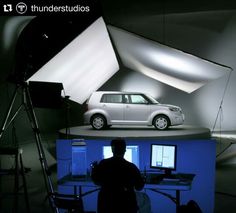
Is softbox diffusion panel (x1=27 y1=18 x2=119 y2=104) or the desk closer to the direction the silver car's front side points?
the desk

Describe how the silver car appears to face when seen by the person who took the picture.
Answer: facing to the right of the viewer

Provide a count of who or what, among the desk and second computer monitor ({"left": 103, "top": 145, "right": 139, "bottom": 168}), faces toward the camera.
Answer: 2

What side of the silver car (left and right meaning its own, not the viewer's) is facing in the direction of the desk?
right

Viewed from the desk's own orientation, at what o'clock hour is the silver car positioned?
The silver car is roughly at 6 o'clock from the desk.

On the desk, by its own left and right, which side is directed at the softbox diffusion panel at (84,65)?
back

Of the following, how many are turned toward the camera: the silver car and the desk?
1

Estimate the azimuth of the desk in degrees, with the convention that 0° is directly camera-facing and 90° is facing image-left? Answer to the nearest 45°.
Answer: approximately 0°

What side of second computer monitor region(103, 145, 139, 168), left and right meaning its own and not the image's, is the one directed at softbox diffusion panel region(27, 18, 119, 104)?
back
